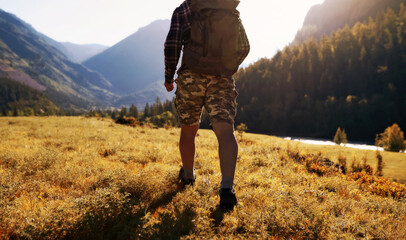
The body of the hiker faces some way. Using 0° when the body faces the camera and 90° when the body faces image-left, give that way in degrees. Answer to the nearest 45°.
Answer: approximately 180°
